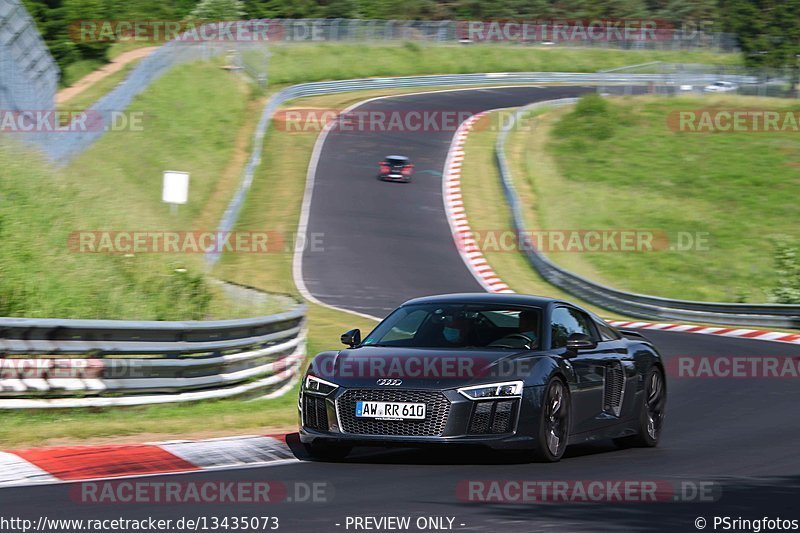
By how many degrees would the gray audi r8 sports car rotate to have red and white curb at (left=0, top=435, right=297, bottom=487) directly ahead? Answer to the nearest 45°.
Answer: approximately 45° to its right

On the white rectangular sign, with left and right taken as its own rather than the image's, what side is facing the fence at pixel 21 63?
right

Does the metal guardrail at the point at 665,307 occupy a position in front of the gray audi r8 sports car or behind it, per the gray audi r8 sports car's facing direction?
behind

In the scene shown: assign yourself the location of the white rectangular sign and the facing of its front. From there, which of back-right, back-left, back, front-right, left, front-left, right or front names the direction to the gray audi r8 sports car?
front

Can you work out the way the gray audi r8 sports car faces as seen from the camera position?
facing the viewer and to the left of the viewer

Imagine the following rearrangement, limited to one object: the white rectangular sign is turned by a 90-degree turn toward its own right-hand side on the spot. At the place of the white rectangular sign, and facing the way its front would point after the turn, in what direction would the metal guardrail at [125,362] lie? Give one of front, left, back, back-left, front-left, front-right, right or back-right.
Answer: left

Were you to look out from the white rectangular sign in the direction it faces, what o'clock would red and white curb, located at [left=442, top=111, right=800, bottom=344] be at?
The red and white curb is roughly at 8 o'clock from the white rectangular sign.

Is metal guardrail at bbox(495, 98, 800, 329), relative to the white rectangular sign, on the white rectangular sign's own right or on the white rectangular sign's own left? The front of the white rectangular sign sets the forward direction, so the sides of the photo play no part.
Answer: on the white rectangular sign's own left

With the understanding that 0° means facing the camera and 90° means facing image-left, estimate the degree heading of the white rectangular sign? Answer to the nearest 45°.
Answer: approximately 0°

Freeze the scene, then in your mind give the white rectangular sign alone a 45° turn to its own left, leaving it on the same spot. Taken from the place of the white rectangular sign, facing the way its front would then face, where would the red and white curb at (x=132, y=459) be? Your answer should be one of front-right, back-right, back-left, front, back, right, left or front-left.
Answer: front-right

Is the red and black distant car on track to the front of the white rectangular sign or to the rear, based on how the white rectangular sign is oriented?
to the rear

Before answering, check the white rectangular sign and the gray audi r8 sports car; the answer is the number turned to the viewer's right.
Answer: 0

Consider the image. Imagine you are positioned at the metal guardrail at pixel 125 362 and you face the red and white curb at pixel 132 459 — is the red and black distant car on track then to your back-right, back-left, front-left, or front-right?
back-left

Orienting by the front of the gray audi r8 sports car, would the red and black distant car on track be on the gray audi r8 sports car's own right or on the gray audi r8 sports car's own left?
on the gray audi r8 sports car's own right

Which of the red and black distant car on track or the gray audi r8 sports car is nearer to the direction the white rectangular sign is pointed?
the gray audi r8 sports car

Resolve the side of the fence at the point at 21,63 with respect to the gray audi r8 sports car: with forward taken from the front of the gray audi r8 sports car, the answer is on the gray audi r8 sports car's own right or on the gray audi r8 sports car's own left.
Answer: on the gray audi r8 sports car's own right

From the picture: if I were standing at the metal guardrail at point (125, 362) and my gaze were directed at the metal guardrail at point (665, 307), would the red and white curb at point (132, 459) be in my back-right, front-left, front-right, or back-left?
back-right
